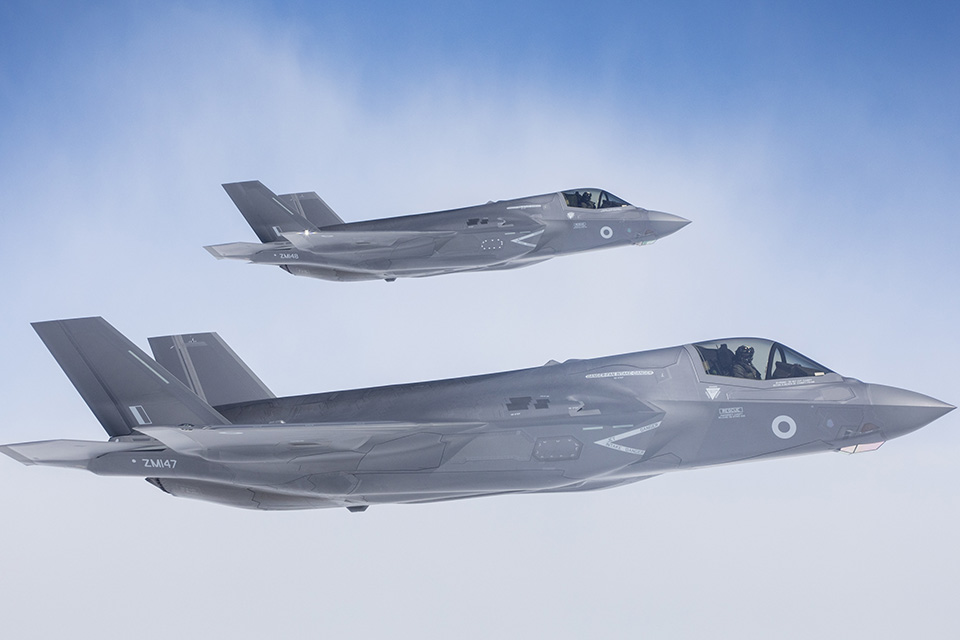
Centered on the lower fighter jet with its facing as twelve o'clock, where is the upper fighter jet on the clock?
The upper fighter jet is roughly at 9 o'clock from the lower fighter jet.

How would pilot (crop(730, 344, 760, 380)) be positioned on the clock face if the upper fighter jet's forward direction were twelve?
The pilot is roughly at 2 o'clock from the upper fighter jet.

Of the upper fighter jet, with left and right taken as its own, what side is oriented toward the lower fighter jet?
right

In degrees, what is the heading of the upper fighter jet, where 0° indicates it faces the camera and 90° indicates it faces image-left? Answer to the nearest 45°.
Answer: approximately 270°

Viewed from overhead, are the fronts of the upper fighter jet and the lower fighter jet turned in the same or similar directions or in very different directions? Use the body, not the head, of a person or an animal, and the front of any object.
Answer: same or similar directions

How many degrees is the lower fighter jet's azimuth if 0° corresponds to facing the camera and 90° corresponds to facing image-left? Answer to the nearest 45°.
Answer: approximately 270°

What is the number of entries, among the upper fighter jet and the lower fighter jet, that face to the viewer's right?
2
